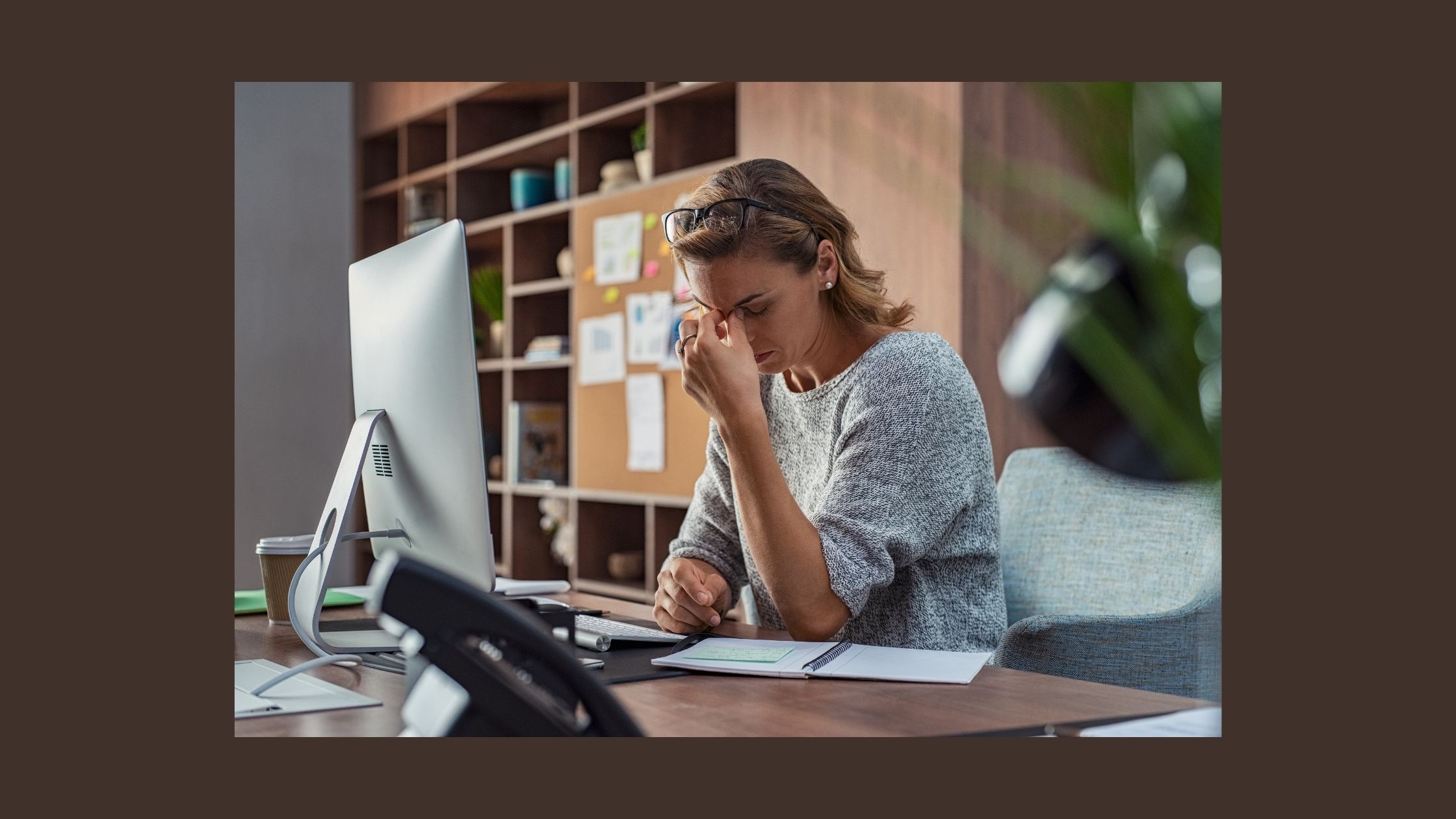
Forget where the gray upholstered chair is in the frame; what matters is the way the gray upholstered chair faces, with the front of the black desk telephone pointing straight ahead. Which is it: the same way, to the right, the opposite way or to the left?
the opposite way

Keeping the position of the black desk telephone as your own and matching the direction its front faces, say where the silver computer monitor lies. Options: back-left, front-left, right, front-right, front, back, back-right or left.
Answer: left

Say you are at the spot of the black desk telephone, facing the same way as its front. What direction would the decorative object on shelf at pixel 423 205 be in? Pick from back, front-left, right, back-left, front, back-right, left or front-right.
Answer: left

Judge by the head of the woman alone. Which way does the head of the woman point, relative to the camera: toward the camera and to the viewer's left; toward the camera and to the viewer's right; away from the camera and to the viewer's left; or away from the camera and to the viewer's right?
toward the camera and to the viewer's left

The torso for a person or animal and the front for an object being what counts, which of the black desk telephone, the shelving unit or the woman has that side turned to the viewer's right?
the black desk telephone

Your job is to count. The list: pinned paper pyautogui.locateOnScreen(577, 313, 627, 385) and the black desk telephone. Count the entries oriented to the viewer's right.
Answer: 1

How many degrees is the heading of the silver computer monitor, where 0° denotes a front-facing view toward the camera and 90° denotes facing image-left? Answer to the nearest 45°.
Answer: approximately 225°

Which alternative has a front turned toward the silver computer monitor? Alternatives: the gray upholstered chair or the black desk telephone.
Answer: the gray upholstered chair

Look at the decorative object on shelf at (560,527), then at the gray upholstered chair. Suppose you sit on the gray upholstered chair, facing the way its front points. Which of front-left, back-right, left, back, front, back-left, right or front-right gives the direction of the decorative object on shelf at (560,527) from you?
right

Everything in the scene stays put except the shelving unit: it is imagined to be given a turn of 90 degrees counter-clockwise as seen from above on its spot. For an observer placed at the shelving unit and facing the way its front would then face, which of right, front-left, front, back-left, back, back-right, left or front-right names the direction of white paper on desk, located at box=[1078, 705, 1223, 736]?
front-right
